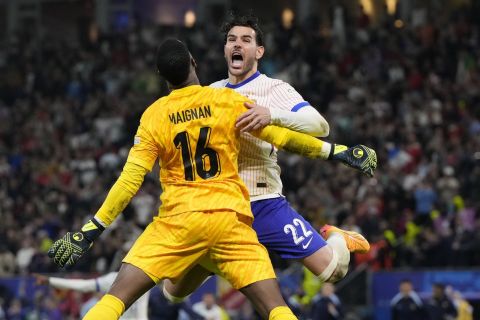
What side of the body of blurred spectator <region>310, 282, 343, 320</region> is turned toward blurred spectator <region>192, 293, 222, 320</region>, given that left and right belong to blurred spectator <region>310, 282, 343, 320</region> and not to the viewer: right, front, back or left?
right

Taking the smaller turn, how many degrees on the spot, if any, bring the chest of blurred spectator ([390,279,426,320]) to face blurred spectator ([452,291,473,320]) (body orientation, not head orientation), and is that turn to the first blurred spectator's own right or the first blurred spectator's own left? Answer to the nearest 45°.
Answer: approximately 135° to the first blurred spectator's own left

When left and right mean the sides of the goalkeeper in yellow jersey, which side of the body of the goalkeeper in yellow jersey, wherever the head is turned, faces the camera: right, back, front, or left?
back

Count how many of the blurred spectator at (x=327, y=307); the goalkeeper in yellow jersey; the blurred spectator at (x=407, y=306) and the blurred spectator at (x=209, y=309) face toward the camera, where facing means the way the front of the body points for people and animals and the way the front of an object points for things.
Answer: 3

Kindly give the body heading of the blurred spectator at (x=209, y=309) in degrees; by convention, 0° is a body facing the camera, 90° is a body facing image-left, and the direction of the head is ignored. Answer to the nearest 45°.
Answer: approximately 0°

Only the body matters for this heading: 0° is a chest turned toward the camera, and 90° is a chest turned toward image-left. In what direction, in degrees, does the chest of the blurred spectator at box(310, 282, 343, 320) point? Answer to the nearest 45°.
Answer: approximately 0°

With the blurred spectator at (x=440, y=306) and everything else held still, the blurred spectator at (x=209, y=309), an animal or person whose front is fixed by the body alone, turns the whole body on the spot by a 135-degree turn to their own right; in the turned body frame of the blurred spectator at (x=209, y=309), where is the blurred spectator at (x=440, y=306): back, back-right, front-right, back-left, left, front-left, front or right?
back-right

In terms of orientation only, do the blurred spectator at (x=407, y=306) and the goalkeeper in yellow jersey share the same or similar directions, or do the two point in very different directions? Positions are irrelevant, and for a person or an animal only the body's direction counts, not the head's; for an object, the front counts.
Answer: very different directions

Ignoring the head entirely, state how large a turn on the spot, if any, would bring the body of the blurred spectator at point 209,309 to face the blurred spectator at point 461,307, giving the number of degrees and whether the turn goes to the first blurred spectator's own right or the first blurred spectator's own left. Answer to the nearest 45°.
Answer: approximately 90° to the first blurred spectator's own left
